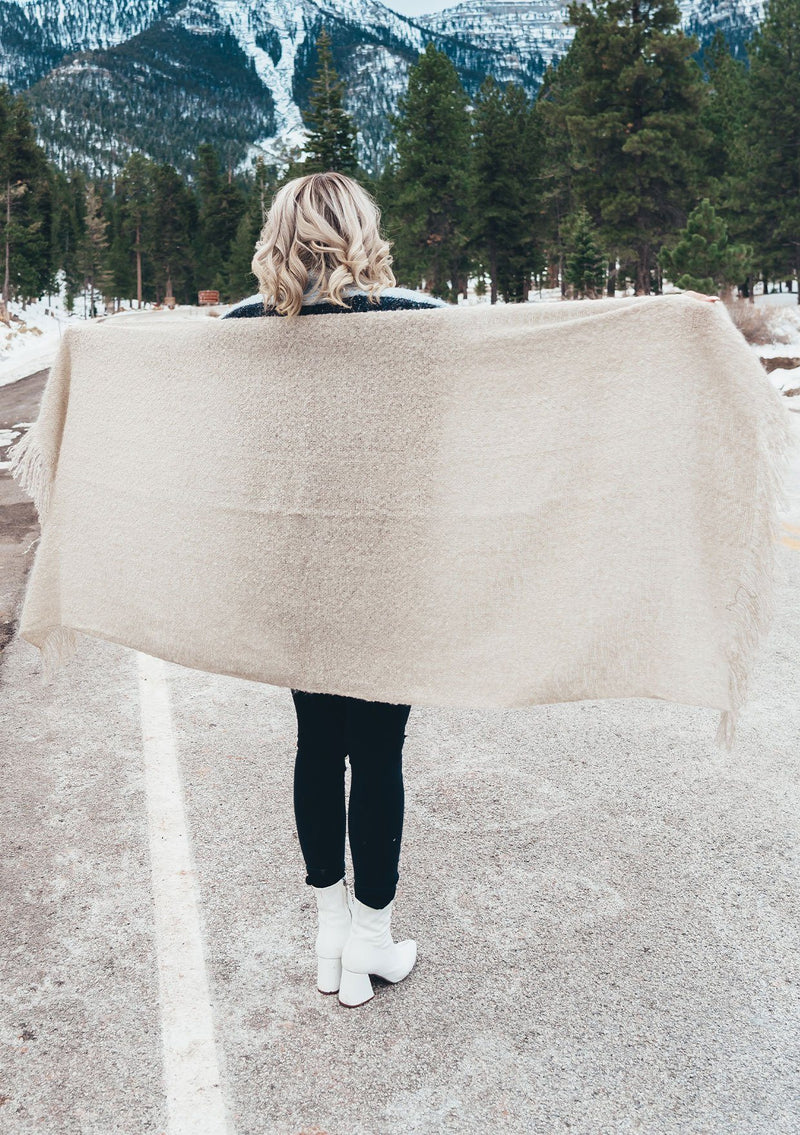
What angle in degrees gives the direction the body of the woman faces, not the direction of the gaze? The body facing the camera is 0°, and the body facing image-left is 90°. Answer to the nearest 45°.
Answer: approximately 180°

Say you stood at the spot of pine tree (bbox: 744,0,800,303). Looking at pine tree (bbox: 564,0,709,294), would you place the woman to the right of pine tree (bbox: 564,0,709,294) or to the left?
left

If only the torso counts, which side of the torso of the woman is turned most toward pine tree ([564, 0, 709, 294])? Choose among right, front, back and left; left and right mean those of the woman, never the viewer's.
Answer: front

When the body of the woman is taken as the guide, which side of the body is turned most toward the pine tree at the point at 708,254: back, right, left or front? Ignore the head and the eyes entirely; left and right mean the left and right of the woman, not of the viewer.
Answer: front

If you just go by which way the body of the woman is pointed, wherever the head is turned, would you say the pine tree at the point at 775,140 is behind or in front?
in front

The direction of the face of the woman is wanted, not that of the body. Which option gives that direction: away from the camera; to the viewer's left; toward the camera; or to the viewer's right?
away from the camera
